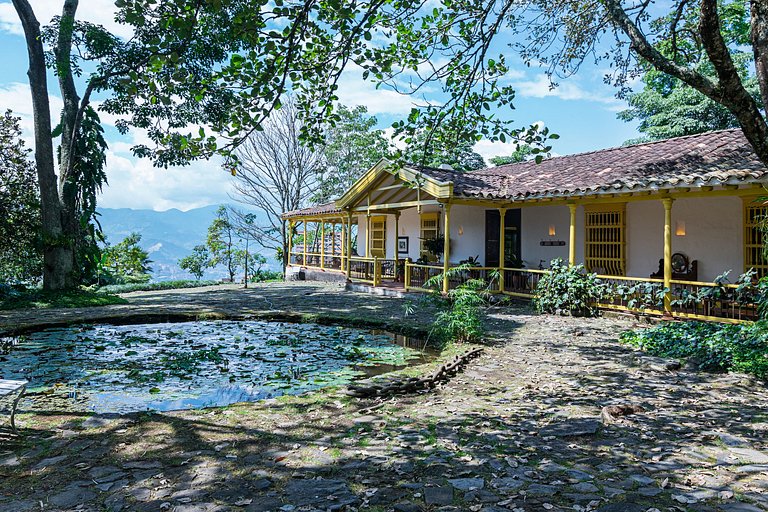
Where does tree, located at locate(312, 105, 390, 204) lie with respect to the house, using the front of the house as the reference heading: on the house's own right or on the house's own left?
on the house's own right

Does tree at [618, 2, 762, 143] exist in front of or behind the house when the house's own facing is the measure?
behind

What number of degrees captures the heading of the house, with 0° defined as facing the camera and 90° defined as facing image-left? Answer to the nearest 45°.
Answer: approximately 45°

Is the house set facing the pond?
yes

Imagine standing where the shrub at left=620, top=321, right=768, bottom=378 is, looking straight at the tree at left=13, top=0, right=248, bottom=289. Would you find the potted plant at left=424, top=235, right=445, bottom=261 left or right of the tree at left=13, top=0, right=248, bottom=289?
right

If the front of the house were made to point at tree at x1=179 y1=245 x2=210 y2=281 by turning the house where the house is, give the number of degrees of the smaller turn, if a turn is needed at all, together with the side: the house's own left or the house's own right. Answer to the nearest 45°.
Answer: approximately 90° to the house's own right

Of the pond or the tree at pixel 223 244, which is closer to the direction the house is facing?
the pond
